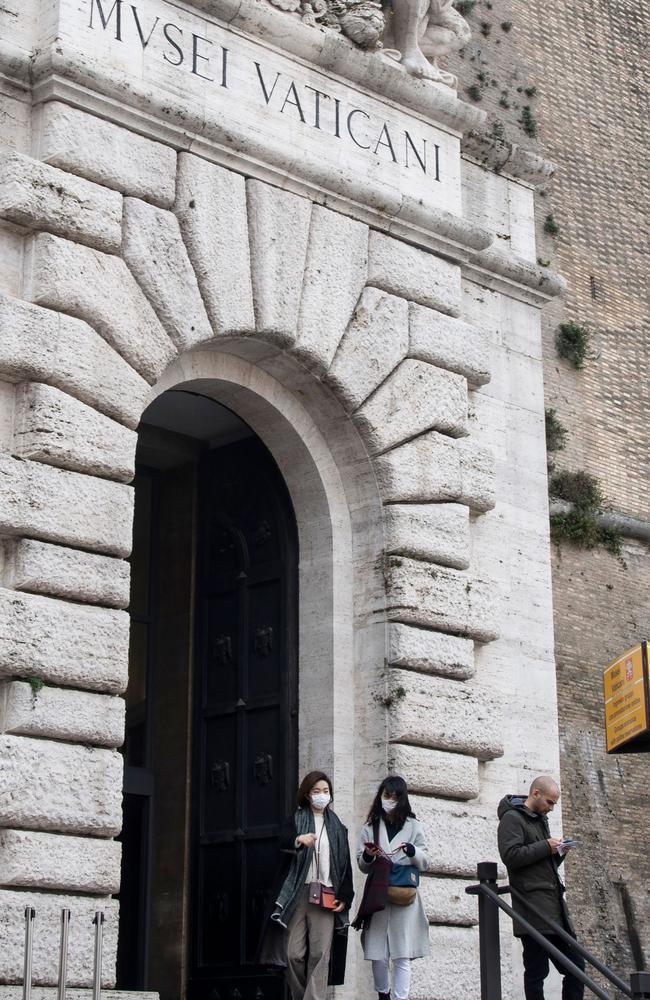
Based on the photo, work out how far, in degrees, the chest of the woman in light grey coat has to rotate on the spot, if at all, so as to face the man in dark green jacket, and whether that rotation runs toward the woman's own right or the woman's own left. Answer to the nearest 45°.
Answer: approximately 90° to the woman's own left

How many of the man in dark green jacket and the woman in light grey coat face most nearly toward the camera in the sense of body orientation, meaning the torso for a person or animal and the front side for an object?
1

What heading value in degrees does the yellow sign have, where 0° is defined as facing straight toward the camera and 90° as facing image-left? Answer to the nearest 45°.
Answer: approximately 45°

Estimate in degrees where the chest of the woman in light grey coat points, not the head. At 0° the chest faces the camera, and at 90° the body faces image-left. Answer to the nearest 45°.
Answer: approximately 0°

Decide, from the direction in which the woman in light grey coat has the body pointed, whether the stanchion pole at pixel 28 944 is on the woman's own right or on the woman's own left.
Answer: on the woman's own right

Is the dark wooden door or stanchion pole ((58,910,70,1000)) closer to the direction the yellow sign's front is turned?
the stanchion pole
